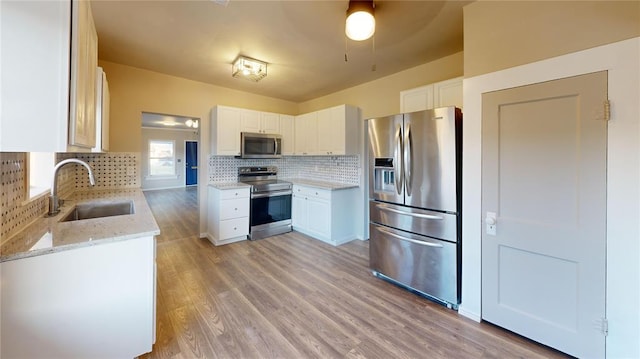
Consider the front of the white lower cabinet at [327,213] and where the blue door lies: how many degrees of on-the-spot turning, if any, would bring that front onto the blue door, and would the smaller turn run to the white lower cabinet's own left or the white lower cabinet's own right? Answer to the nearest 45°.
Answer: approximately 90° to the white lower cabinet's own right

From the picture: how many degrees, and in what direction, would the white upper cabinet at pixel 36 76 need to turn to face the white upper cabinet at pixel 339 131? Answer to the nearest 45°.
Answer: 0° — it already faces it

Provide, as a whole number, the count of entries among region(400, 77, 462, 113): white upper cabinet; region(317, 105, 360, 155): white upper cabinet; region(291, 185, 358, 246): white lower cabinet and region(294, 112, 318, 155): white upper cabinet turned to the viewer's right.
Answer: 0

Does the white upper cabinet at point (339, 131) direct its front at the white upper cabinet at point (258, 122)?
no

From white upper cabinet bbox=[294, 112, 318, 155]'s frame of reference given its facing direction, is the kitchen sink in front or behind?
in front

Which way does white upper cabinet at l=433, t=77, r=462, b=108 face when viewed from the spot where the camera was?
facing the viewer and to the left of the viewer

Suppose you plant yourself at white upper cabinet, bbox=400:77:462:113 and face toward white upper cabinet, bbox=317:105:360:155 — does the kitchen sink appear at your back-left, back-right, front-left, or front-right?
front-left

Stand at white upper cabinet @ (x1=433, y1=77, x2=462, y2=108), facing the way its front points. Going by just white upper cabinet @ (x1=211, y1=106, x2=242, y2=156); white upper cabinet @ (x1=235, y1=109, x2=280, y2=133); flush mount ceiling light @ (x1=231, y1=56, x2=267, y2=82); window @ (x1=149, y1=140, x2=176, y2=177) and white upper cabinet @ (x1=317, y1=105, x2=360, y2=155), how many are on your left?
0

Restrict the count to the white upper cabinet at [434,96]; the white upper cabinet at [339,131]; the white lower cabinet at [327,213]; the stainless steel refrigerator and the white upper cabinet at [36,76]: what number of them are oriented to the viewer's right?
1

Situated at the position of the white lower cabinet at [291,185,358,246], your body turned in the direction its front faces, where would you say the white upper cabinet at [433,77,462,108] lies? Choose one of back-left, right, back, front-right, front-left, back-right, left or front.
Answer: left

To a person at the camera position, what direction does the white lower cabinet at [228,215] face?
facing the viewer and to the right of the viewer

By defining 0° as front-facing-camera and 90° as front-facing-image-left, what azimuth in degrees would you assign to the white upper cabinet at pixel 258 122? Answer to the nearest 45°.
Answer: approximately 315°

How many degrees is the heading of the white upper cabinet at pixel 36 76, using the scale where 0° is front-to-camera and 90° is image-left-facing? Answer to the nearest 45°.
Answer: approximately 270°

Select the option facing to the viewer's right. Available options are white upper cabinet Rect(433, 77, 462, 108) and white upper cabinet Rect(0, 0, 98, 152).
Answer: white upper cabinet Rect(0, 0, 98, 152)

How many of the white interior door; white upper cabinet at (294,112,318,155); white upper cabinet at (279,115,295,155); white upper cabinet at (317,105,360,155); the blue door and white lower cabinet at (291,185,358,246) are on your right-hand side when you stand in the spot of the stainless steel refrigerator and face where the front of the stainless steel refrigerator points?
5

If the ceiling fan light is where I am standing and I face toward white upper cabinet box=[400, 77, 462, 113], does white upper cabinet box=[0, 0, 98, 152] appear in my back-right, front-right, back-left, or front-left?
back-left

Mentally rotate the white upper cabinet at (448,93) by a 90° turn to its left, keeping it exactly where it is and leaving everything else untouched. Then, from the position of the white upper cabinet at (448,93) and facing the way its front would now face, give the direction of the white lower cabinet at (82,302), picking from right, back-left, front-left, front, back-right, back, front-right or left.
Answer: right

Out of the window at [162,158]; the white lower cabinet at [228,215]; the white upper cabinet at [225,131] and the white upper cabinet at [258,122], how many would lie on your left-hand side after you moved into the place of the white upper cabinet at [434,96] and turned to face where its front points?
0
